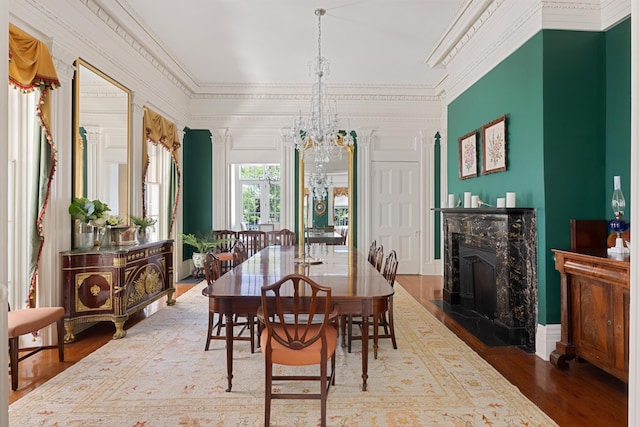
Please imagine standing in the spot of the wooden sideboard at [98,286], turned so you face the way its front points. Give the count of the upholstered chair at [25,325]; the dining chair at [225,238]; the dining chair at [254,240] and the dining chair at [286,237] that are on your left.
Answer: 3

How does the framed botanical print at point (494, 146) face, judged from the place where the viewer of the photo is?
facing the viewer and to the left of the viewer

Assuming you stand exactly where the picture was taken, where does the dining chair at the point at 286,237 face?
facing the viewer

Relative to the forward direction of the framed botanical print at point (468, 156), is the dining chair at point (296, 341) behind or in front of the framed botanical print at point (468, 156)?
in front

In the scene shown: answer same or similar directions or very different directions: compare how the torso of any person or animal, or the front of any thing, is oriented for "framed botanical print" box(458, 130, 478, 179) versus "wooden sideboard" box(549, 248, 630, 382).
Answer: same or similar directions

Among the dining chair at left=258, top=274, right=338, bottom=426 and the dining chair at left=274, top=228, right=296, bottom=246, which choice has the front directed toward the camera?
the dining chair at left=274, top=228, right=296, bottom=246

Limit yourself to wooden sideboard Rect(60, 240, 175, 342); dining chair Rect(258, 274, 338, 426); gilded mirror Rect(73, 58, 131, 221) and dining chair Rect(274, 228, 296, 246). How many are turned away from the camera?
1

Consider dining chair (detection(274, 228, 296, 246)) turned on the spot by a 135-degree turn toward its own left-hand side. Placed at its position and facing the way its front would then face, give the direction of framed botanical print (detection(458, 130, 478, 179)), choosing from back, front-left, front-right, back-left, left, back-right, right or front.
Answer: right

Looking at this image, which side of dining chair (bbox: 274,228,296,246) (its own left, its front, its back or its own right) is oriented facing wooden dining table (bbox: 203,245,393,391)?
front

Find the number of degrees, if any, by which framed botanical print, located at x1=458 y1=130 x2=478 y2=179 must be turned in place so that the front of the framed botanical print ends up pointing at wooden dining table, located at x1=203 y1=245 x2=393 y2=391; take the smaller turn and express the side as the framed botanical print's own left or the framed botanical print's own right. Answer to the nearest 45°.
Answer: approximately 45° to the framed botanical print's own left

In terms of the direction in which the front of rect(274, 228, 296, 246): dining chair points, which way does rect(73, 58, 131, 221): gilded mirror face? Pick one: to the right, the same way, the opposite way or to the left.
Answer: to the left

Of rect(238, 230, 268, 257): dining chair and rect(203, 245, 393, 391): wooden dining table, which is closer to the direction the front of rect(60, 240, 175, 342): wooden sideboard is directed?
the wooden dining table

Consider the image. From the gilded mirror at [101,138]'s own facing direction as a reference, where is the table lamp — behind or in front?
in front

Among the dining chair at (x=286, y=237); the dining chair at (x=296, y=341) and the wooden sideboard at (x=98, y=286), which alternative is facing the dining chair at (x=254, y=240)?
the dining chair at (x=296, y=341)

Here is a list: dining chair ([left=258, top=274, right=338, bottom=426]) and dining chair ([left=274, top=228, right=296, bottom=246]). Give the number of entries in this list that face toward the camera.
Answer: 1

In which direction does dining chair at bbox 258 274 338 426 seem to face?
away from the camera

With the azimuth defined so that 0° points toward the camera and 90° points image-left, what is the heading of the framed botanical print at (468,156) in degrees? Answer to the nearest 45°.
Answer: approximately 45°
